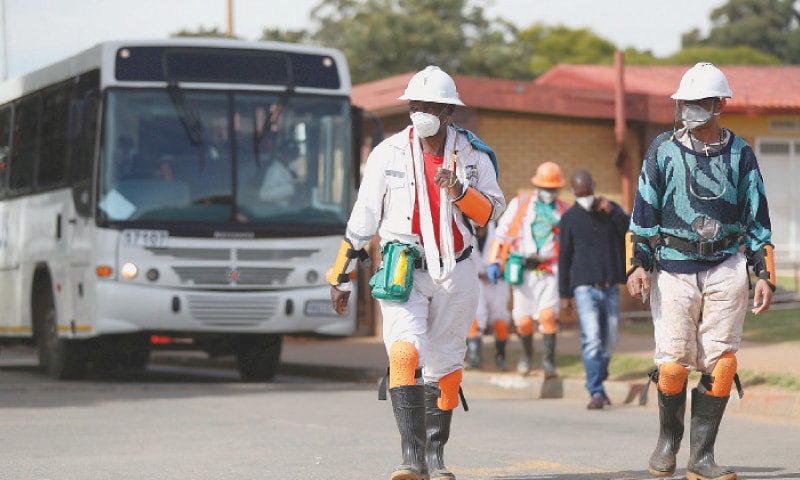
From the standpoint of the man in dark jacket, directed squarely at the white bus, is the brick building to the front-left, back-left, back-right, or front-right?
front-right

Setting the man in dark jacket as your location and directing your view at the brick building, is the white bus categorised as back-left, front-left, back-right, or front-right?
front-left

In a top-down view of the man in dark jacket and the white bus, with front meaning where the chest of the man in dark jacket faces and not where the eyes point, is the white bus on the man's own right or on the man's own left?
on the man's own right

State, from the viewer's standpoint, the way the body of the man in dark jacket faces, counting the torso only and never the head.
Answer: toward the camera

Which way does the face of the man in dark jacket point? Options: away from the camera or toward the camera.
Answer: toward the camera

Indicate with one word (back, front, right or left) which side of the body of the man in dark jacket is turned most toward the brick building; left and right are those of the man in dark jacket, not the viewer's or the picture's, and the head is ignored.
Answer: back
